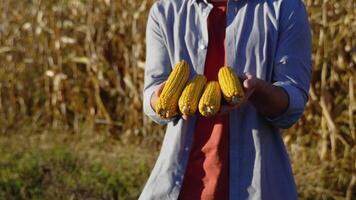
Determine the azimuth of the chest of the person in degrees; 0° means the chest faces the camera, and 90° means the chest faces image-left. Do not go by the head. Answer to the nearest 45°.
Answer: approximately 0°
